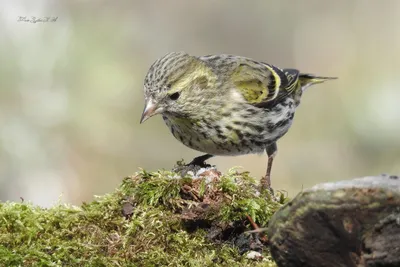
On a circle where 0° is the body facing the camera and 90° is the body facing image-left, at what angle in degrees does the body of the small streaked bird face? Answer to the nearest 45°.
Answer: approximately 45°
